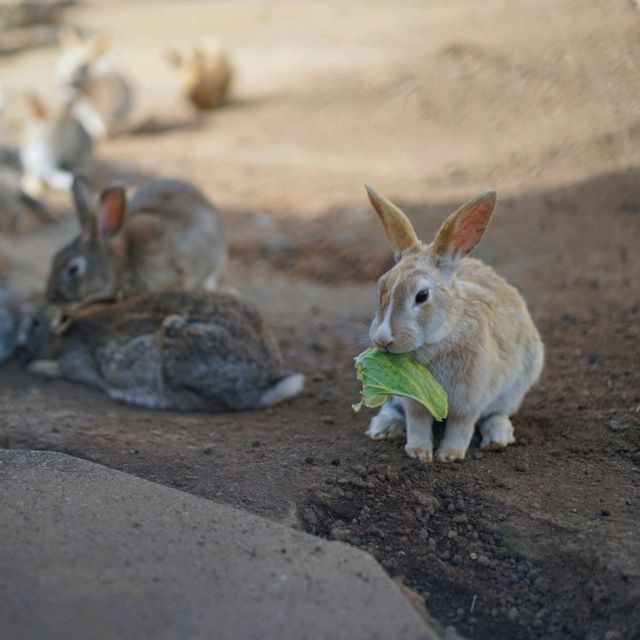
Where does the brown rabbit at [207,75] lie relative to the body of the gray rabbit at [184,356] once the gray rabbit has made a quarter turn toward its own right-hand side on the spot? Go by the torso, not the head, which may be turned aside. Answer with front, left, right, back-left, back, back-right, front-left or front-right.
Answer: front

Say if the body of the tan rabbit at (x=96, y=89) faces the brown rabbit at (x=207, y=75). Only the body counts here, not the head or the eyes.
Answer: no

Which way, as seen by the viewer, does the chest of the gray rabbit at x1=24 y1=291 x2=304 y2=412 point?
to the viewer's left

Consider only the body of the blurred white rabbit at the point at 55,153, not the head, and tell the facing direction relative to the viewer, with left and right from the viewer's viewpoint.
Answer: facing the viewer and to the left of the viewer

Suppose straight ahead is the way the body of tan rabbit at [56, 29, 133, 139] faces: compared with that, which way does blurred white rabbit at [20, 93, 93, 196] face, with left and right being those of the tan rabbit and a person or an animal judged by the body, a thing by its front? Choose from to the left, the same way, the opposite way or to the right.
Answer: the same way

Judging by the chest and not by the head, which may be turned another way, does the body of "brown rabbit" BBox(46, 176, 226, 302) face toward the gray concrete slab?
no

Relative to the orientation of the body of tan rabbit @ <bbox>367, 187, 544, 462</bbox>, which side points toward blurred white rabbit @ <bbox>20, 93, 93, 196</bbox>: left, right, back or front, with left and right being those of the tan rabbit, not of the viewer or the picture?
right

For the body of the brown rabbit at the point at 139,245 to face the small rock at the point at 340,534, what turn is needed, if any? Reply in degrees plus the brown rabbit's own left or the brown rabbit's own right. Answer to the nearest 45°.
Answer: approximately 90° to the brown rabbit's own left

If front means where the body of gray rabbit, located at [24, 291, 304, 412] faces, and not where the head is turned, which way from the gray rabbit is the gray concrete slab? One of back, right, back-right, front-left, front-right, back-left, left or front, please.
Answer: left

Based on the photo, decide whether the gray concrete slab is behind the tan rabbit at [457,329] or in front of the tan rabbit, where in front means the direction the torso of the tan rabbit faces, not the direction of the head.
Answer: in front

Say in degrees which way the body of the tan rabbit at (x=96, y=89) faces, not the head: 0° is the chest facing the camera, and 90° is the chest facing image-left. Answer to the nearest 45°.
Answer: approximately 45°

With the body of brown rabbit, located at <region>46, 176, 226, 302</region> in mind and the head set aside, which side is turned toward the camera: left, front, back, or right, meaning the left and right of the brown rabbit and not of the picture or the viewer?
left

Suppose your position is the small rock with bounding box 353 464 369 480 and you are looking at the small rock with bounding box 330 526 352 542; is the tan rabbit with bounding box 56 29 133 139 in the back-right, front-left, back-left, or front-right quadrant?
back-right

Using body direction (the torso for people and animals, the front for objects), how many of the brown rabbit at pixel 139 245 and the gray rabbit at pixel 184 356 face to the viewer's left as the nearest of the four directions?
2

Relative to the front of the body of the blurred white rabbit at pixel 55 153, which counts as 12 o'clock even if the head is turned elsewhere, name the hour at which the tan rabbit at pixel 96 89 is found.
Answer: The tan rabbit is roughly at 5 o'clock from the blurred white rabbit.
